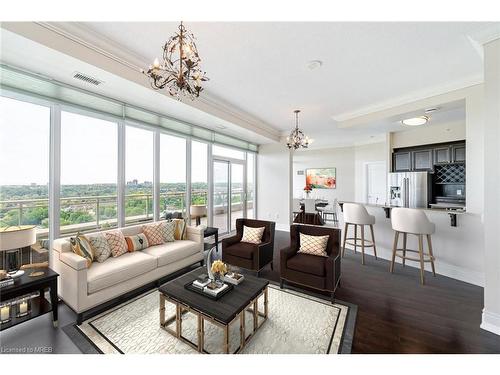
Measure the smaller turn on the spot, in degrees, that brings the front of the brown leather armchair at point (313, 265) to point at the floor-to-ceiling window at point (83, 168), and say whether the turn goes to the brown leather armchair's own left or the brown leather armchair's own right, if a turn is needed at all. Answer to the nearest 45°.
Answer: approximately 45° to the brown leather armchair's own right

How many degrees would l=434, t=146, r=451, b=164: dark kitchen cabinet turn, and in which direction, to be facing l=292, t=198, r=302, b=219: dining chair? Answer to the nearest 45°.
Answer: approximately 90° to its right

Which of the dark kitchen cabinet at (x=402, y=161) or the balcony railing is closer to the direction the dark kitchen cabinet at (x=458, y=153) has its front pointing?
the balcony railing

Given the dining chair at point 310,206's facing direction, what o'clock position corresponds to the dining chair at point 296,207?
the dining chair at point 296,207 is roughly at 10 o'clock from the dining chair at point 310,206.

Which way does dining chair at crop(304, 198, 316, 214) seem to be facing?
away from the camera

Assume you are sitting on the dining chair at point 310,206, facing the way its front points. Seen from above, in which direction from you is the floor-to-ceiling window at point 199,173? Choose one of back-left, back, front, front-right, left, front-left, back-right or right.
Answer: back-left

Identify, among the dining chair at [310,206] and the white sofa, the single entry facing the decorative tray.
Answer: the white sofa

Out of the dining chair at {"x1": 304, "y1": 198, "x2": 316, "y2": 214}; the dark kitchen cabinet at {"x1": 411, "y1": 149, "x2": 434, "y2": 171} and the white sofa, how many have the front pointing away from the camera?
1

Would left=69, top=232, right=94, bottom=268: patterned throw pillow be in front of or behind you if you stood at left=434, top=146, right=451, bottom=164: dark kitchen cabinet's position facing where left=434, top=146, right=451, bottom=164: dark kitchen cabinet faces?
in front

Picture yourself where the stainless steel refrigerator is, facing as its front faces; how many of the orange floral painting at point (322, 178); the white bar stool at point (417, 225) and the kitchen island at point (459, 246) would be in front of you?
2

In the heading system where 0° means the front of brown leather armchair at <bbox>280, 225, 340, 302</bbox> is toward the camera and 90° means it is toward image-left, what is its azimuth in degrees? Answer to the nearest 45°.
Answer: approximately 45°
